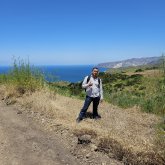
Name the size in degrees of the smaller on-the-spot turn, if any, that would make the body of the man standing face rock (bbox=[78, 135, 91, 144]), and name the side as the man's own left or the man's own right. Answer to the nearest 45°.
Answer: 0° — they already face it

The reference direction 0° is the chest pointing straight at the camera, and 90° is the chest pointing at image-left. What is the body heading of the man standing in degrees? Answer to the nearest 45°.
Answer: approximately 0°

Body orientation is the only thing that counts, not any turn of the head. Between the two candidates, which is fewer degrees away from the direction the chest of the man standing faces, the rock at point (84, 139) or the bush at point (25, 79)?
the rock

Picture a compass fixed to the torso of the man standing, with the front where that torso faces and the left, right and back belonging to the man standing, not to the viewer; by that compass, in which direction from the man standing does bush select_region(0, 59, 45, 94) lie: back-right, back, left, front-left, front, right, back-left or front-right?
back-right

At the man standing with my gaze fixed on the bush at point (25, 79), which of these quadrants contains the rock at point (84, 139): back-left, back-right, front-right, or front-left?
back-left
